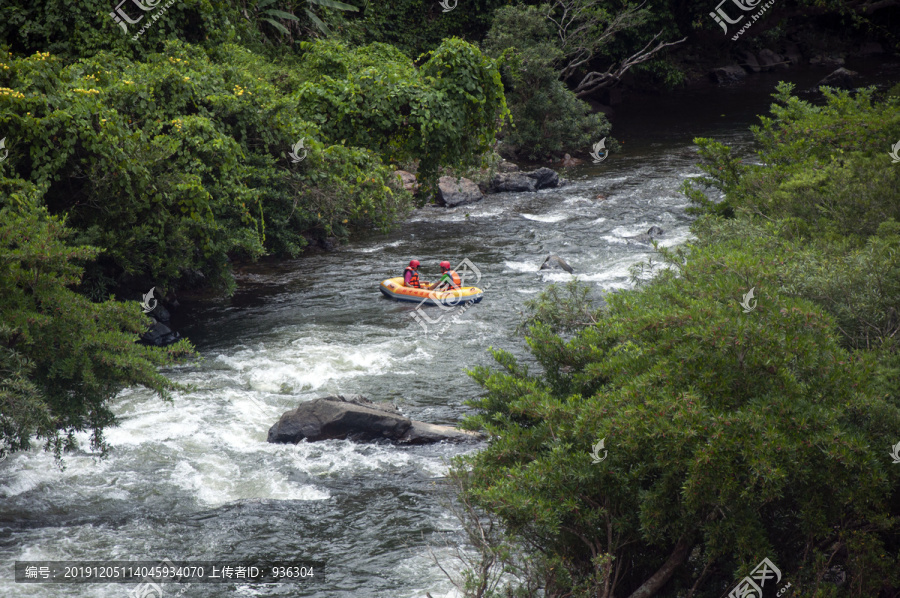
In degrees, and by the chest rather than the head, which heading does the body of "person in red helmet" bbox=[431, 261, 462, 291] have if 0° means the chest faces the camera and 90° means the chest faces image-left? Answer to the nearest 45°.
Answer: approximately 90°

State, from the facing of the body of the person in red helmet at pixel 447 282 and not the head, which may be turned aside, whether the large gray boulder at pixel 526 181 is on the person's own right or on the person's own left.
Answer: on the person's own right

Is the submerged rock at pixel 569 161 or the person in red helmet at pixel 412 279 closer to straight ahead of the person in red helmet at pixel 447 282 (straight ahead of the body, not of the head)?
the person in red helmet

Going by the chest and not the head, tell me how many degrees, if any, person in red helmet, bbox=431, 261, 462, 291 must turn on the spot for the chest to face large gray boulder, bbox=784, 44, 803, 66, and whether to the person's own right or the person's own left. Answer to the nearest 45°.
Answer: approximately 135° to the person's own right

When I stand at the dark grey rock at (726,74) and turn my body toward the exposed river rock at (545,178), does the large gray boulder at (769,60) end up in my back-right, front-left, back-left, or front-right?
back-left

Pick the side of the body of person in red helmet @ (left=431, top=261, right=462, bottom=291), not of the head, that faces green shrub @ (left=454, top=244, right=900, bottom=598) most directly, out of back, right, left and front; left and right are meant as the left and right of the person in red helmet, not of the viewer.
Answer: left

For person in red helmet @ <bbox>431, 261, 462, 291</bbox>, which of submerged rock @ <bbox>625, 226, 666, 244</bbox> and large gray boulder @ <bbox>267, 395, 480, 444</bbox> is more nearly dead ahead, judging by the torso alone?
the large gray boulder
